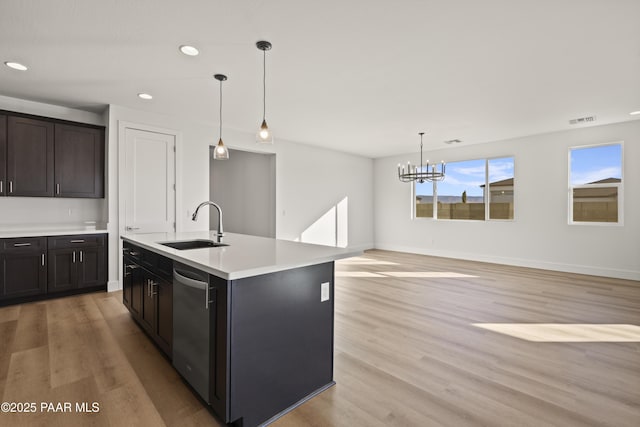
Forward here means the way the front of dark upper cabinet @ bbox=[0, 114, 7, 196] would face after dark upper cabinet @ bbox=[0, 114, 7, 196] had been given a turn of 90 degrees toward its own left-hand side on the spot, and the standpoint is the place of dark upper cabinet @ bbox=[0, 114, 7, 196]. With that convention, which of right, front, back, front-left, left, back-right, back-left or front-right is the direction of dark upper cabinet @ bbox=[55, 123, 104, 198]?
front

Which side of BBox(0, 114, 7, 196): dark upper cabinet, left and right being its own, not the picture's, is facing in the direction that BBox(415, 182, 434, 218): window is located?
left

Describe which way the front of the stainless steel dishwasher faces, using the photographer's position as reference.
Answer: facing to the left of the viewer

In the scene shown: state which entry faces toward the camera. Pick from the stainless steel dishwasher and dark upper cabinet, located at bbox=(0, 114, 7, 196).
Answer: the dark upper cabinet

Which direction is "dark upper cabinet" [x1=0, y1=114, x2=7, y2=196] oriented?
toward the camera

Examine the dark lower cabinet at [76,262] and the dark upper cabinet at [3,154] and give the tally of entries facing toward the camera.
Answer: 2

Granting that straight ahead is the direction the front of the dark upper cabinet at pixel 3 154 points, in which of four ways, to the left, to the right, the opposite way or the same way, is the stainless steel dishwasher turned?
to the right

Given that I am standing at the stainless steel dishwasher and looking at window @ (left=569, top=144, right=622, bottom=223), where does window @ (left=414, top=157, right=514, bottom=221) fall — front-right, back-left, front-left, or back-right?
front-left

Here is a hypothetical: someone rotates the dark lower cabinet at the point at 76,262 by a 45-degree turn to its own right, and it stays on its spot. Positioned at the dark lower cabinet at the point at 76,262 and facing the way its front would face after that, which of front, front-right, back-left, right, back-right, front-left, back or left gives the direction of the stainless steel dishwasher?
front-left

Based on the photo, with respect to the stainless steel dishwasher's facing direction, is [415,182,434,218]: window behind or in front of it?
behind

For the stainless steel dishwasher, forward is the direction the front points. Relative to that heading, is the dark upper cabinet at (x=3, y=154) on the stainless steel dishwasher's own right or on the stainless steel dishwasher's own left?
on the stainless steel dishwasher's own right

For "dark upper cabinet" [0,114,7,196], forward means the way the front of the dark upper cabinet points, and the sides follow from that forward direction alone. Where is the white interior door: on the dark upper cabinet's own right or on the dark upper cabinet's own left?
on the dark upper cabinet's own left
